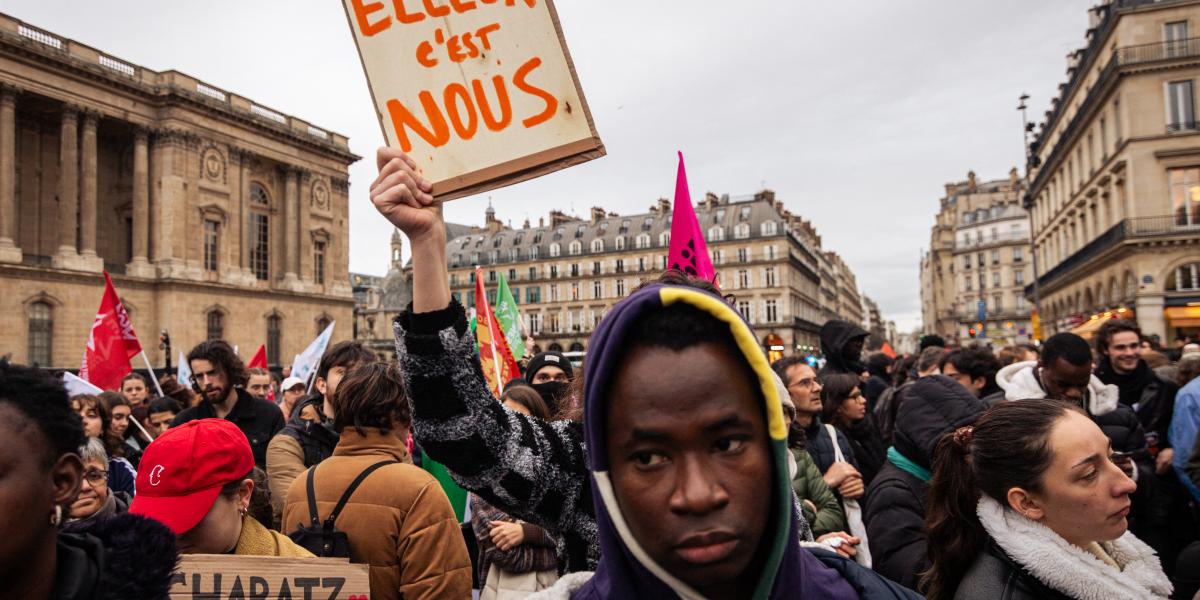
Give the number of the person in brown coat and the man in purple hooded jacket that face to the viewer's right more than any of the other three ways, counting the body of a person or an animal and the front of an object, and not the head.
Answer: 0

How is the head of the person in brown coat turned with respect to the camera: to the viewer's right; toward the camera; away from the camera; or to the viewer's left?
away from the camera

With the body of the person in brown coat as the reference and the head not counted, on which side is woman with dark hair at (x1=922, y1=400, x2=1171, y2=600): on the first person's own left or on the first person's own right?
on the first person's own right

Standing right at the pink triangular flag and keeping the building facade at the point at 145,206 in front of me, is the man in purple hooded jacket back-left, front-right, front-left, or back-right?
back-left

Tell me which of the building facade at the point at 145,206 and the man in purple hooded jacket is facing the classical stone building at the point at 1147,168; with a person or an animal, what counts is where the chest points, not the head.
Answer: the building facade

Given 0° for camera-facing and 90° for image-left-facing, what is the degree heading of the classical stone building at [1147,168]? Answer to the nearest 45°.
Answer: approximately 45°

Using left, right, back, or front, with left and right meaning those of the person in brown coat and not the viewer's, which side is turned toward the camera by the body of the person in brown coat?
back

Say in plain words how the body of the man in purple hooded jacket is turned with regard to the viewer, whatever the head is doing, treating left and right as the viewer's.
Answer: facing the viewer

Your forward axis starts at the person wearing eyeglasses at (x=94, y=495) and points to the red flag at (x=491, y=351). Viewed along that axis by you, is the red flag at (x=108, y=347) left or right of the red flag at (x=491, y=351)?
left

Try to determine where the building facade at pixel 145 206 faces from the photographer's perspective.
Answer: facing the viewer and to the right of the viewer

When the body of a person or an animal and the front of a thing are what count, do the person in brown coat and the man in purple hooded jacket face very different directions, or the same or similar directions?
very different directions

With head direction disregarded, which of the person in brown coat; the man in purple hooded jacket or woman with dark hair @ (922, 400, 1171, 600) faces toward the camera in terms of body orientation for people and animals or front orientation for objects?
the man in purple hooded jacket

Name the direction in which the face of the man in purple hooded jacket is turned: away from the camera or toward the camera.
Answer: toward the camera

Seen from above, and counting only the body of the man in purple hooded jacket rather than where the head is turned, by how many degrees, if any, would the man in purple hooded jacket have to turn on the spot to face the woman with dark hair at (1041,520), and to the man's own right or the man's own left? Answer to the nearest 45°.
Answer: approximately 135° to the man's own left

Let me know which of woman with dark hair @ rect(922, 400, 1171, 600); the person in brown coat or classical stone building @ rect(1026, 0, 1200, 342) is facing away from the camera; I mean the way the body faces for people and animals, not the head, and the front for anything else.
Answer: the person in brown coat

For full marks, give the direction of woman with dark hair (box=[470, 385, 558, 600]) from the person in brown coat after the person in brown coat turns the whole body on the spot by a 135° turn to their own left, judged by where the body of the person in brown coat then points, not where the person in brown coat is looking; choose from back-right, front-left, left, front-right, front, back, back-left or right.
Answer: back

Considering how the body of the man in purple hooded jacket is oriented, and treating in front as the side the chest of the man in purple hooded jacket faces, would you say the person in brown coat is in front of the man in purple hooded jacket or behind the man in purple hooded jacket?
behind
